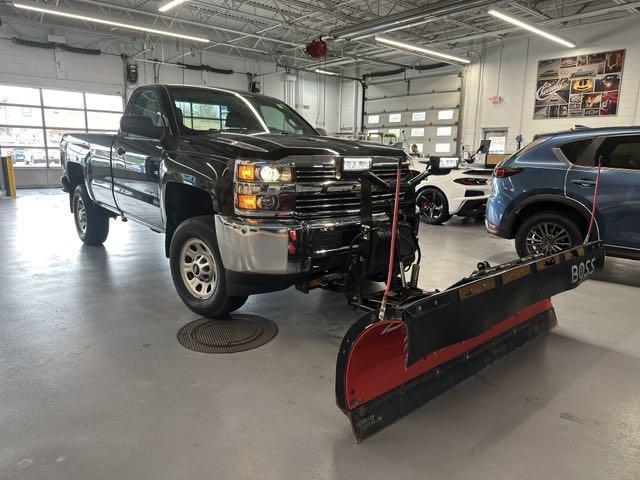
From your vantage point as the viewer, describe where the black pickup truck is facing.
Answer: facing the viewer and to the right of the viewer

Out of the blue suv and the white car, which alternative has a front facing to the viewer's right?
the blue suv

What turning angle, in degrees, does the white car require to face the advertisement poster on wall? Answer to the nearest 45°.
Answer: approximately 90° to its right

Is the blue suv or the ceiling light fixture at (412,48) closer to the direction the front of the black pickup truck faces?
the blue suv

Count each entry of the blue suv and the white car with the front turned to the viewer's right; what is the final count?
1

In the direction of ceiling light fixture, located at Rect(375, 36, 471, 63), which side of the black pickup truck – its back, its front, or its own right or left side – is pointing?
left

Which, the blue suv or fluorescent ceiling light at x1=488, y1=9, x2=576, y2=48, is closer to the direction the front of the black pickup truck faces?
the blue suv

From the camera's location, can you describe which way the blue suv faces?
facing to the right of the viewer

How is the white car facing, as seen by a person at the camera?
facing away from the viewer and to the left of the viewer

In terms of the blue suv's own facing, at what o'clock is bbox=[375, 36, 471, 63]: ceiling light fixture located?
The ceiling light fixture is roughly at 8 o'clock from the blue suv.

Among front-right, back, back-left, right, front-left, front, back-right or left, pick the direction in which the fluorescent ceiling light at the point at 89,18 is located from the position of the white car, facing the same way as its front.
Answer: front-left

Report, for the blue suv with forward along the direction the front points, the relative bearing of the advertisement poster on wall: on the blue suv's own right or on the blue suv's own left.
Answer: on the blue suv's own left
